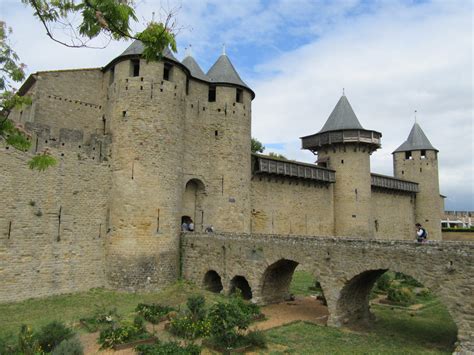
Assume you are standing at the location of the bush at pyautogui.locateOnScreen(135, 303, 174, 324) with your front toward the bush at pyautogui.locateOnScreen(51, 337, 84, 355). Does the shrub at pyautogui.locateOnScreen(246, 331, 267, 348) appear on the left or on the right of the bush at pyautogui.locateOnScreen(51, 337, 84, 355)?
left

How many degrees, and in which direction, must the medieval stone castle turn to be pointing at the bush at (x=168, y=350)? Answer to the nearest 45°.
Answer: approximately 45° to its right

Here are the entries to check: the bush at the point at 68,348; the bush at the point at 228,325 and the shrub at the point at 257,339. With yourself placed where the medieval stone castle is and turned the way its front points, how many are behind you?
0

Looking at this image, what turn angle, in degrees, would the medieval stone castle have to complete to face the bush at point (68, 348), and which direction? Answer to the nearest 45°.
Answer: approximately 45° to its right

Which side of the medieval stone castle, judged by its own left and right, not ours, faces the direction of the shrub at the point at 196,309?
front

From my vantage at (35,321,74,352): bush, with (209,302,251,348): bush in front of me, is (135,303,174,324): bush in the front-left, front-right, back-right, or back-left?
front-left

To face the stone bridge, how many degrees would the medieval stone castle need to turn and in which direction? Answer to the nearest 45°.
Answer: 0° — it already faces it

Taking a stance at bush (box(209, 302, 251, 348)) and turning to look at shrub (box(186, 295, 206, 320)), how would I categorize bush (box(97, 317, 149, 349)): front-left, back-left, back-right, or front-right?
front-left

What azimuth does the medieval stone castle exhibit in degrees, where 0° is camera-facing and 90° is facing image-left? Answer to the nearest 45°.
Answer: approximately 315°

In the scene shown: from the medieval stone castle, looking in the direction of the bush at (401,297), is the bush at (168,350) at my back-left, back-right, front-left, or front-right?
front-right
